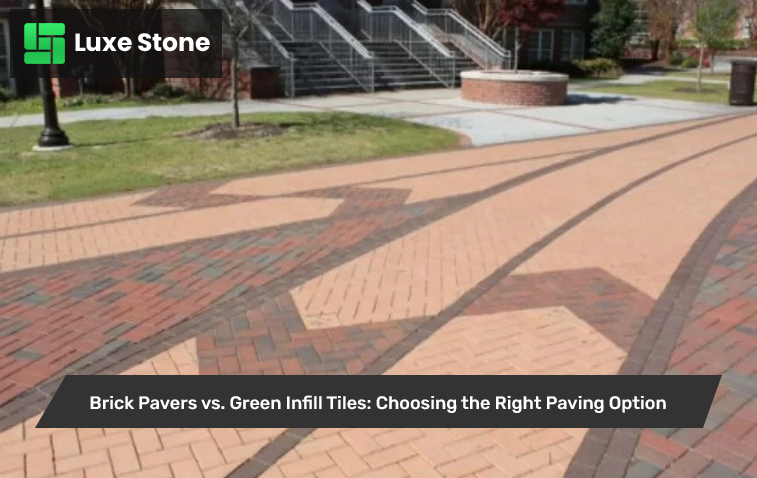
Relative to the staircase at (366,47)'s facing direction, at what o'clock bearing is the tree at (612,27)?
The tree is roughly at 9 o'clock from the staircase.

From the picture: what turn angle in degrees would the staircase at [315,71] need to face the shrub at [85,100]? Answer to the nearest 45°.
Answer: approximately 90° to its right

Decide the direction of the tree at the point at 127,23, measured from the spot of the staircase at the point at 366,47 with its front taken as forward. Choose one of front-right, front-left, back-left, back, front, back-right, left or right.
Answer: right

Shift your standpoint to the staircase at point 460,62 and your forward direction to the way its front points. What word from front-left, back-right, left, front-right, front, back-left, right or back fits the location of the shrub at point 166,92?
right

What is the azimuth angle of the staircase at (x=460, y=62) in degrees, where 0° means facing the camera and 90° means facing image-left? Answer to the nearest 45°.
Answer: approximately 315°

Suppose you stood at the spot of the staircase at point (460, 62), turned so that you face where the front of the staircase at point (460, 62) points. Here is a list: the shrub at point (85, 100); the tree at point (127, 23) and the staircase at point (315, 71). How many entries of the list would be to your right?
3

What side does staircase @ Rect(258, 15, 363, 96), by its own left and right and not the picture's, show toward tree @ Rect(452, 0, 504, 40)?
left

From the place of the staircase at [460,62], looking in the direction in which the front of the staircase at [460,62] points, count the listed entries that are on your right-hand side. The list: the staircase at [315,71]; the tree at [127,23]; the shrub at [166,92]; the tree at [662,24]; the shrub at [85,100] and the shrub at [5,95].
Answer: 5

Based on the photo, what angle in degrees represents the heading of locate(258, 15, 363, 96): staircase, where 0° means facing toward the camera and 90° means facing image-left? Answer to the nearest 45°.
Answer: approximately 315°
